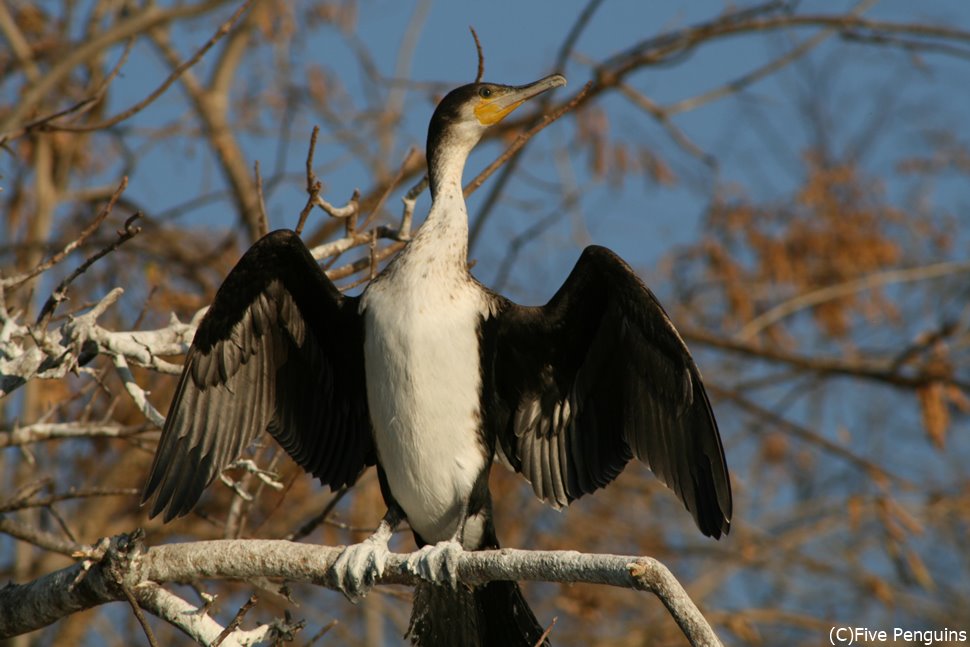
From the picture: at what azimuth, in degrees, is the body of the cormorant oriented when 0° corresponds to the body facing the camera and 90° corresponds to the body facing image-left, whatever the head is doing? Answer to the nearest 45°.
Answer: approximately 0°

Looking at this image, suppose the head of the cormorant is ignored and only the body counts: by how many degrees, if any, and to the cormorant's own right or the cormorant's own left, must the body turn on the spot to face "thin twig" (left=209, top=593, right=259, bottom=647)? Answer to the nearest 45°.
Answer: approximately 45° to the cormorant's own right

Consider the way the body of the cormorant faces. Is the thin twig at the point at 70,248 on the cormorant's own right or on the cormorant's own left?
on the cormorant's own right

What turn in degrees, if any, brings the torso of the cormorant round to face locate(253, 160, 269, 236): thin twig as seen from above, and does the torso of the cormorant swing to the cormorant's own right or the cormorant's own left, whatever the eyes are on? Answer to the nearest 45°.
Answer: approximately 90° to the cormorant's own right
